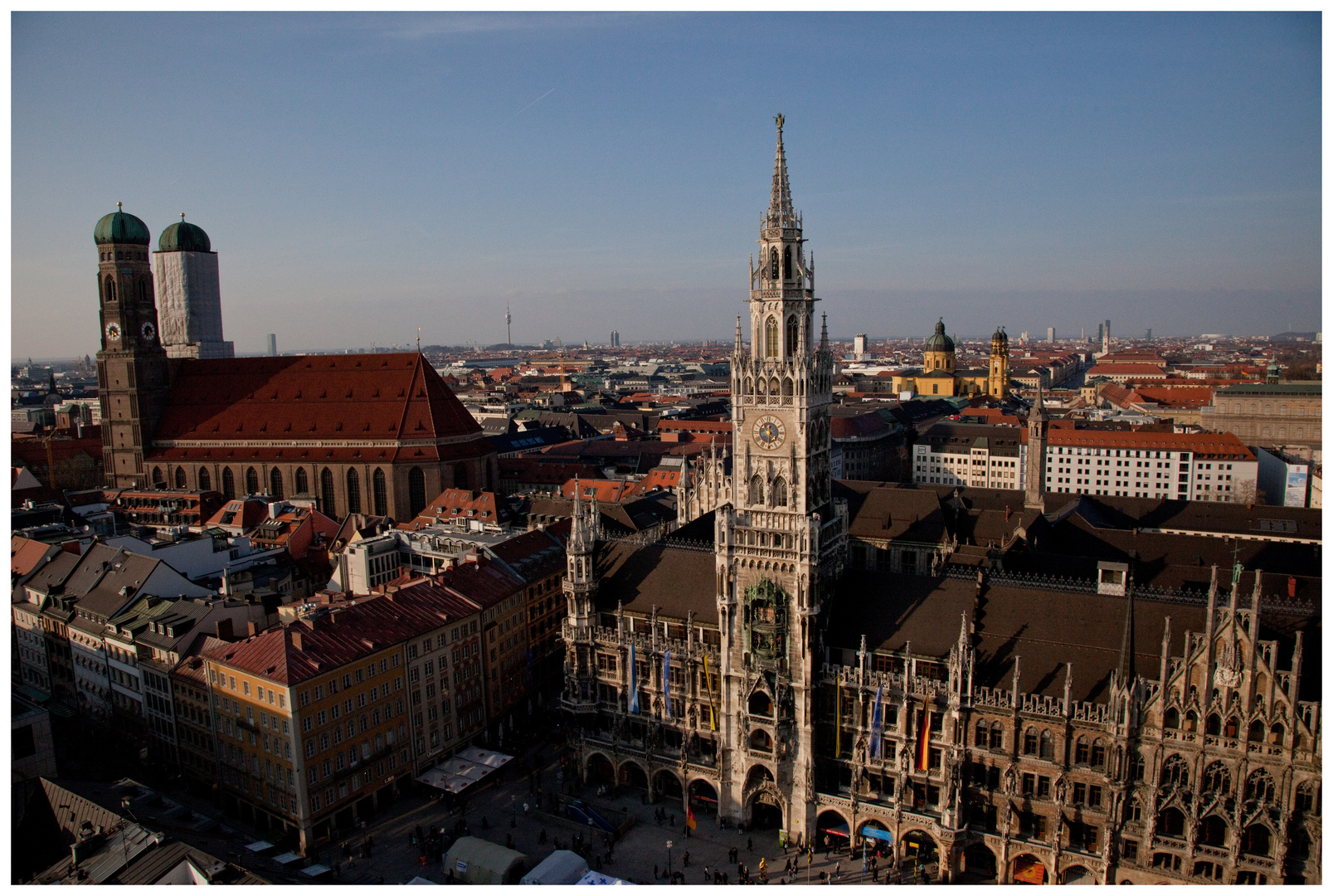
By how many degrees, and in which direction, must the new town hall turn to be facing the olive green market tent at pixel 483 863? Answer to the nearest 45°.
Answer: approximately 45° to its right

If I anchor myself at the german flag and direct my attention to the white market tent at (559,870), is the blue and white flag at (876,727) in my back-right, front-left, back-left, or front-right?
front-right

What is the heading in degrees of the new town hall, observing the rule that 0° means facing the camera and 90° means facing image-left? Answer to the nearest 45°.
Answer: approximately 45°

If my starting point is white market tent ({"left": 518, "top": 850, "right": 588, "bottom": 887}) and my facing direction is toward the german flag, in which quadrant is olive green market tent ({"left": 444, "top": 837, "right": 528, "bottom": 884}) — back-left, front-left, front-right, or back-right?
back-left

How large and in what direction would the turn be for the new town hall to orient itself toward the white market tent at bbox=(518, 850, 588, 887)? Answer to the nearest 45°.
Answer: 0° — it already faces it
